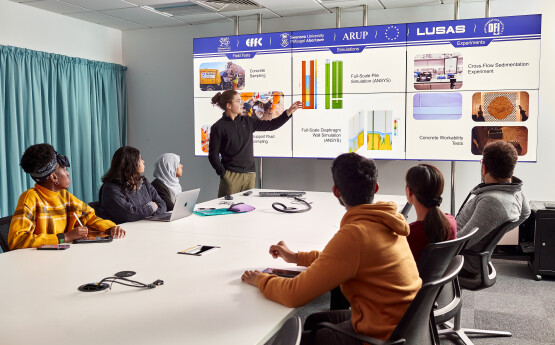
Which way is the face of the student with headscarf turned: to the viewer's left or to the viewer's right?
to the viewer's right

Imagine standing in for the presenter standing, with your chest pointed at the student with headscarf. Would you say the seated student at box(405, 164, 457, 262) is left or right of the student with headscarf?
left

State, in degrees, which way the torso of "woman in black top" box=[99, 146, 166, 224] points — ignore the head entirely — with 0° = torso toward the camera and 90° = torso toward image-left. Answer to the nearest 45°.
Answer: approximately 315°

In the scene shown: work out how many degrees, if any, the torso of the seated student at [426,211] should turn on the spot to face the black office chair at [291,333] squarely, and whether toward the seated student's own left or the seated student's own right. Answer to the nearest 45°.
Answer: approximately 135° to the seated student's own left

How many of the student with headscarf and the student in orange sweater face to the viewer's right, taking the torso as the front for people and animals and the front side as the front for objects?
1

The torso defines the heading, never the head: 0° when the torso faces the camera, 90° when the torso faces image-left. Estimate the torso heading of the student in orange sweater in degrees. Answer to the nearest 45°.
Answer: approximately 135°

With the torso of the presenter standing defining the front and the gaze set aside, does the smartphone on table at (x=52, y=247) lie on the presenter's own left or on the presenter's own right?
on the presenter's own right

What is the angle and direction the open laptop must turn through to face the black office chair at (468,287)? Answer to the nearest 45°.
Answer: approximately 180°

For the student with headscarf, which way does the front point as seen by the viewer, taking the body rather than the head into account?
to the viewer's right

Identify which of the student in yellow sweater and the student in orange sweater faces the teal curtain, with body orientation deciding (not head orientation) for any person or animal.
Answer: the student in orange sweater

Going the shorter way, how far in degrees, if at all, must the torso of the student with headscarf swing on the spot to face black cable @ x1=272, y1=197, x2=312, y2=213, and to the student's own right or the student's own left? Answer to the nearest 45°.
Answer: approximately 45° to the student's own right

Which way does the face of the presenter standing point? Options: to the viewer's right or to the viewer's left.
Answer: to the viewer's right
